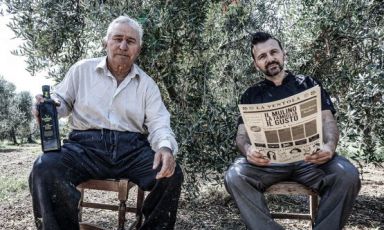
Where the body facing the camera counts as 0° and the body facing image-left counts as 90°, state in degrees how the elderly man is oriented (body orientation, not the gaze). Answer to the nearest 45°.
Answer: approximately 0°
